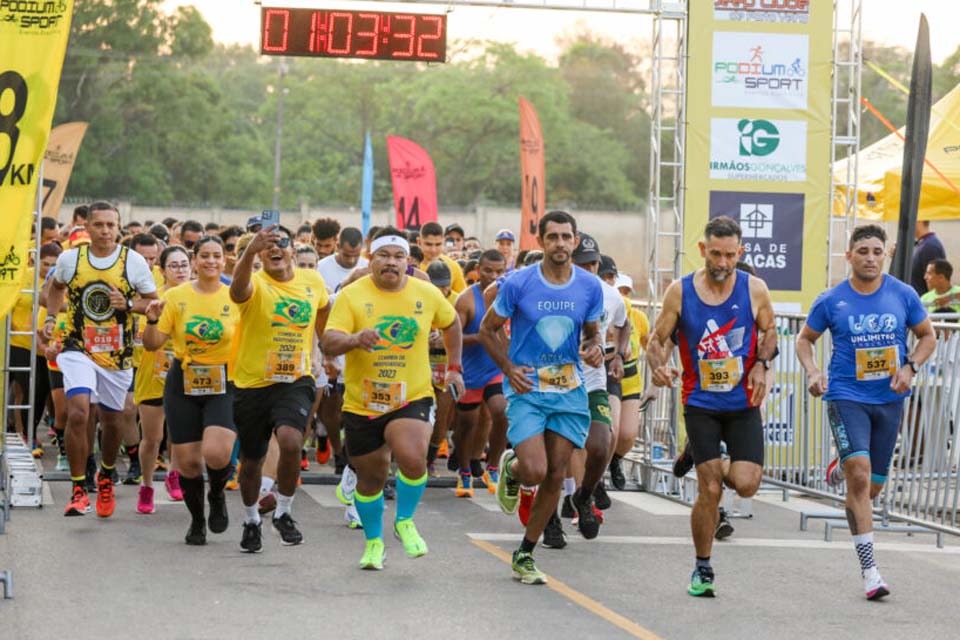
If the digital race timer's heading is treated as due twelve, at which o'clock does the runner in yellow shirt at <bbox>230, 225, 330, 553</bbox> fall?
The runner in yellow shirt is roughly at 12 o'clock from the digital race timer.

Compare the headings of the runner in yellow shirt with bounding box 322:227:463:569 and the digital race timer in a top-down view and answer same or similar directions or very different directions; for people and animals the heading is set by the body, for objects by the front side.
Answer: same or similar directions

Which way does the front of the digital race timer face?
toward the camera

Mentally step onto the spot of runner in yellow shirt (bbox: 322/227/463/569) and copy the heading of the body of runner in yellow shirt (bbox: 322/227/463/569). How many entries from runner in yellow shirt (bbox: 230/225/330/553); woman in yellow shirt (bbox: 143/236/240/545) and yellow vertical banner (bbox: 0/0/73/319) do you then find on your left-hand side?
0

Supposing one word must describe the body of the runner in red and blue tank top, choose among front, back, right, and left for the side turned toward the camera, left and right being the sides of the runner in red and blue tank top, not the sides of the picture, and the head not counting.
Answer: front

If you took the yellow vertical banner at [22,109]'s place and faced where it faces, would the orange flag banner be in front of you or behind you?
behind

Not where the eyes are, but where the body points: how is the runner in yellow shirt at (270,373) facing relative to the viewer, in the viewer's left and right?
facing the viewer

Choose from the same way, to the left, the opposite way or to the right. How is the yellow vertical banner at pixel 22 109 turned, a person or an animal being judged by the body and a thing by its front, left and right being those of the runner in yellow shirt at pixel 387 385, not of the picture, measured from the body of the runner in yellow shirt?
the same way

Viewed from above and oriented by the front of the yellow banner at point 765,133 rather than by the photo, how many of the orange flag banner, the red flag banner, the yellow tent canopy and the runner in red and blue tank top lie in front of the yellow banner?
1

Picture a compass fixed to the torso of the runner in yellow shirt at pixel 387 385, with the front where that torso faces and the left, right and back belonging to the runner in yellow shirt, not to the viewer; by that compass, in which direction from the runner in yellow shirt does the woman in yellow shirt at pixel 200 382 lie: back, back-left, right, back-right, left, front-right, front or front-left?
back-right

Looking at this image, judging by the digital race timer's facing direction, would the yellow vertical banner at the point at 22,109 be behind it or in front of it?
in front

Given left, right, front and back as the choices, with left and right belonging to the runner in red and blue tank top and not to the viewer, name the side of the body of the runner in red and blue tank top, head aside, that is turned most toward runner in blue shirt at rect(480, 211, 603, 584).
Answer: right

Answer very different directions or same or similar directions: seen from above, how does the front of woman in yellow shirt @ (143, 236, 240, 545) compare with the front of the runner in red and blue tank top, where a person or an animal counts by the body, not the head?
same or similar directions

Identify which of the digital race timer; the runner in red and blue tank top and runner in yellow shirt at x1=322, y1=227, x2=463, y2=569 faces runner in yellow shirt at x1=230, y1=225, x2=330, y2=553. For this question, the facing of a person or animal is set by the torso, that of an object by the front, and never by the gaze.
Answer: the digital race timer

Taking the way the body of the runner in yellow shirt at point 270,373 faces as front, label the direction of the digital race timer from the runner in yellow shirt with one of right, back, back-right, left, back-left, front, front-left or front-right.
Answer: back

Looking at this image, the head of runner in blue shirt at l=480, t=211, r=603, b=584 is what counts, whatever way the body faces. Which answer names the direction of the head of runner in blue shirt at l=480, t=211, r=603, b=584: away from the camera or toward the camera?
toward the camera

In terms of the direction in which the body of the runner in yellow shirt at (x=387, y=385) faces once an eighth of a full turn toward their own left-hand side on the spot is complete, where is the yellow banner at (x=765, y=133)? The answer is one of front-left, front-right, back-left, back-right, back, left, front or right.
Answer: left

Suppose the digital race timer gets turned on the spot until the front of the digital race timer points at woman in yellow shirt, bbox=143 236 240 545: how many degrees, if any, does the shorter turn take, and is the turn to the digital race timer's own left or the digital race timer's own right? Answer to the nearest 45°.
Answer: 0° — it already faces them

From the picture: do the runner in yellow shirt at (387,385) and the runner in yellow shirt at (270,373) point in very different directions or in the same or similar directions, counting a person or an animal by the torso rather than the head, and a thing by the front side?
same or similar directions

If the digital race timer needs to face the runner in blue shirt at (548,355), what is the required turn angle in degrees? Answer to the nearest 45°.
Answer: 0° — it already faces them

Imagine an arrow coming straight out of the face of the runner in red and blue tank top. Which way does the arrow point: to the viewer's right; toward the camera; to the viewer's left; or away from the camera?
toward the camera
